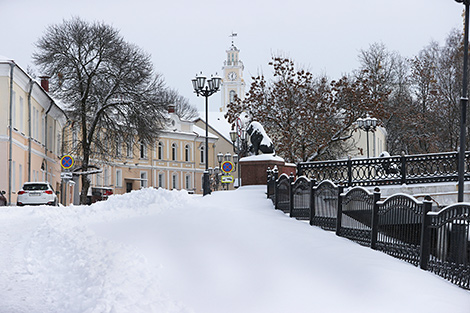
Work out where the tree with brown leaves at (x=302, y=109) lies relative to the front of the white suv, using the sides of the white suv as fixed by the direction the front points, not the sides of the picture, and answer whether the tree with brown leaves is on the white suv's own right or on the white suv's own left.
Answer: on the white suv's own right

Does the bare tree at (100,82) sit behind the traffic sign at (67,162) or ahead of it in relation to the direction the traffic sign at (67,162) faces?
behind

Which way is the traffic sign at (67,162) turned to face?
toward the camera

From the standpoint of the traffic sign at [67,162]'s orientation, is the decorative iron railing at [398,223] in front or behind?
in front

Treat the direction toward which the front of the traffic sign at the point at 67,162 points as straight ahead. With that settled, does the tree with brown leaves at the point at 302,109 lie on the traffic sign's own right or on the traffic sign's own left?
on the traffic sign's own left

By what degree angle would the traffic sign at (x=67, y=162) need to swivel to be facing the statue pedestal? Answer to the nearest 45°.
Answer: approximately 45° to its left

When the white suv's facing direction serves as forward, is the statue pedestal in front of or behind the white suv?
behind

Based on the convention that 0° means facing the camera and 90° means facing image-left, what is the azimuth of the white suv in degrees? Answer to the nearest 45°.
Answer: approximately 180°
